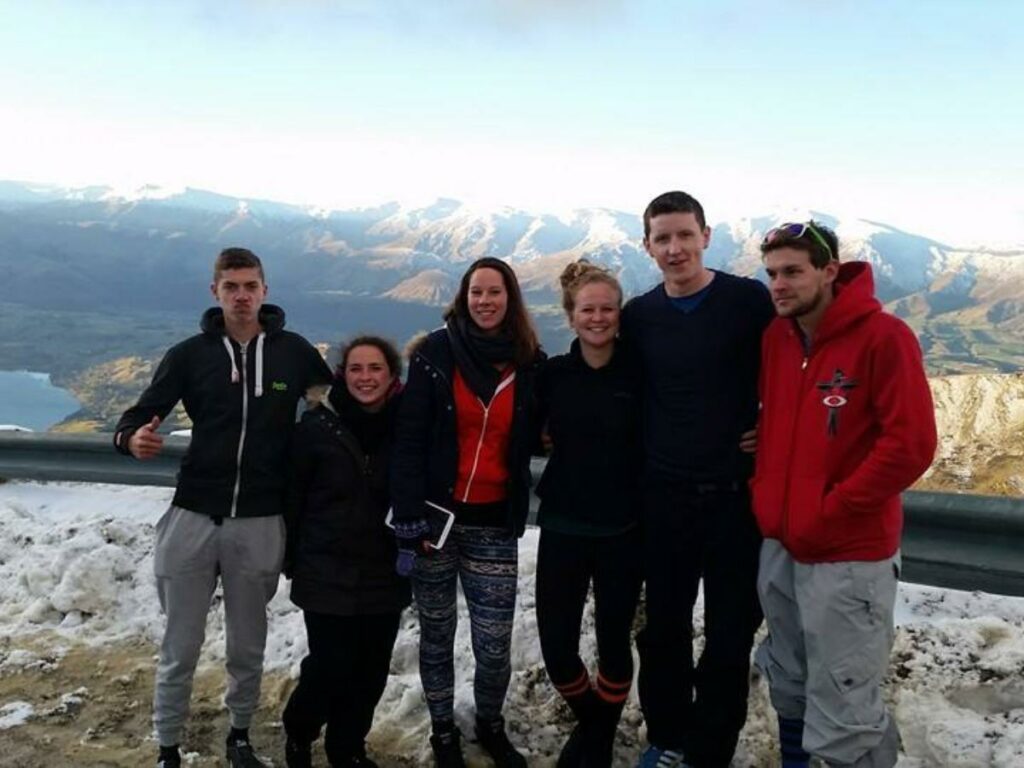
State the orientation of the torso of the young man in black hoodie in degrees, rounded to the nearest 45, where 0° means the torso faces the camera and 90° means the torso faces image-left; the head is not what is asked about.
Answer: approximately 0°

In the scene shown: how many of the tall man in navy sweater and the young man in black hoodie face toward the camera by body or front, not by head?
2

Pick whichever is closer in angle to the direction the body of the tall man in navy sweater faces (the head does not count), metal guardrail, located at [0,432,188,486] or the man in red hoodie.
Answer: the man in red hoodie

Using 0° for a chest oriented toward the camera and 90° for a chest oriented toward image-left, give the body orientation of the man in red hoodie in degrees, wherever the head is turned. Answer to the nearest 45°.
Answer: approximately 45°

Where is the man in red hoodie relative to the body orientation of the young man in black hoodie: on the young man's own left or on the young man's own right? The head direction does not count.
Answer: on the young man's own left

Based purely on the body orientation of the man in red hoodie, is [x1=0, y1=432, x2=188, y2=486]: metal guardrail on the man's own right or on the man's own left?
on the man's own right

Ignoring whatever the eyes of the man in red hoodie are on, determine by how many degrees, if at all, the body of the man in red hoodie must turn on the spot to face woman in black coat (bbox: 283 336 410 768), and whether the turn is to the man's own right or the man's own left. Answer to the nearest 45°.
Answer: approximately 45° to the man's own right
